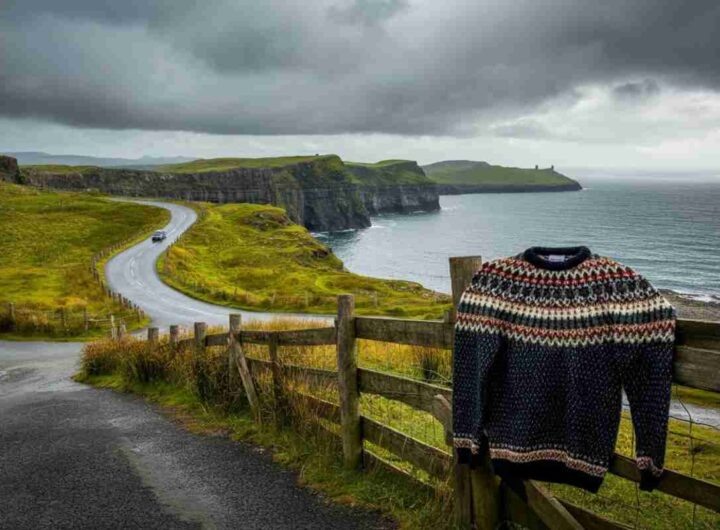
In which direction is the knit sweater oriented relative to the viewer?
toward the camera

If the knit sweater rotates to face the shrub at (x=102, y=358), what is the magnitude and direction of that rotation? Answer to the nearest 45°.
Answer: approximately 135° to its right
